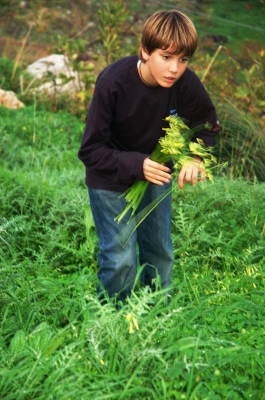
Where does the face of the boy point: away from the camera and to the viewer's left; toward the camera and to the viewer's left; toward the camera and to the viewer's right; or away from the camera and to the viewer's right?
toward the camera and to the viewer's right

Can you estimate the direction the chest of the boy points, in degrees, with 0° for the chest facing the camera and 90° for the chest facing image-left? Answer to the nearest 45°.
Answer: approximately 315°

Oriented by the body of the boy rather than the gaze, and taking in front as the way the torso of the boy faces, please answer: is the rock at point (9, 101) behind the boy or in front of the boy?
behind

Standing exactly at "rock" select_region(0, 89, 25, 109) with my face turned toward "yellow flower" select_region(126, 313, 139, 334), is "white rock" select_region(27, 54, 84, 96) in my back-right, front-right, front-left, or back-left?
back-left
